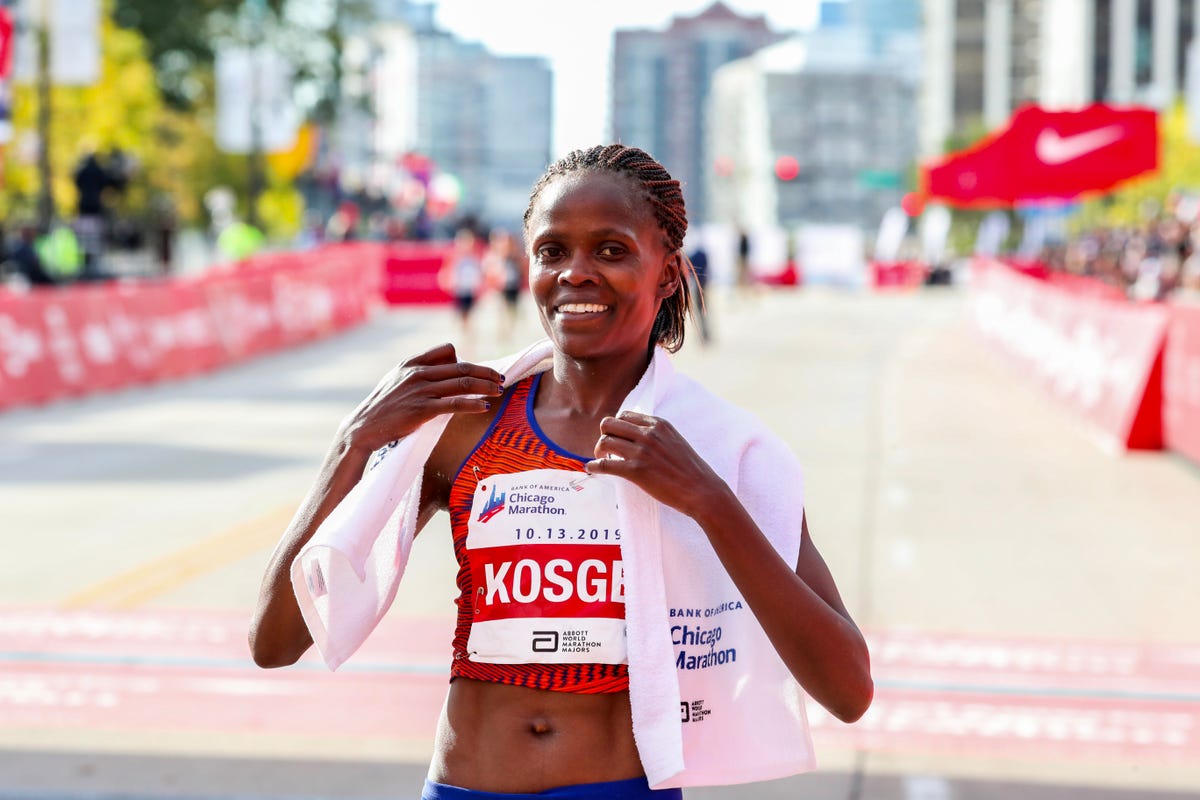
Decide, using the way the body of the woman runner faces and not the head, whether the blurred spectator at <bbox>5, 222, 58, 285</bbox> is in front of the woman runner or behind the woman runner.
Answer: behind

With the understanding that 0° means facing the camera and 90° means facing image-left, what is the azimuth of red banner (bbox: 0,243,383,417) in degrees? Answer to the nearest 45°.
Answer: approximately 315°

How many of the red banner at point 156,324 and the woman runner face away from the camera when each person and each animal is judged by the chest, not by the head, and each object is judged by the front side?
0

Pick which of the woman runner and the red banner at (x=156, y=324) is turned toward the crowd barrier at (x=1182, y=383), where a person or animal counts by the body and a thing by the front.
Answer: the red banner

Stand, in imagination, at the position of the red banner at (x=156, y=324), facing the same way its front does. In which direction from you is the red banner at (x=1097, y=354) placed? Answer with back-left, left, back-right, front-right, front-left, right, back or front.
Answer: front

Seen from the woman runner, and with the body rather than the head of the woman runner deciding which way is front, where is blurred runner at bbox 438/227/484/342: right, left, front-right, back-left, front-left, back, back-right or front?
back

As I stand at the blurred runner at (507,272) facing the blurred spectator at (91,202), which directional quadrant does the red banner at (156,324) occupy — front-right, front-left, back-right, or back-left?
front-left

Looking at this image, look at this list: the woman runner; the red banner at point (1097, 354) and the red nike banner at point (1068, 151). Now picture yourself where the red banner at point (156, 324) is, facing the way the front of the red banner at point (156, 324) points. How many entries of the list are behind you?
0

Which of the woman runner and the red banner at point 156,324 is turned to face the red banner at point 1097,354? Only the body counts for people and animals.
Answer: the red banner at point 156,324

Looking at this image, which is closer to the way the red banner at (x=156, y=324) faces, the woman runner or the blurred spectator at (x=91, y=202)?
the woman runner

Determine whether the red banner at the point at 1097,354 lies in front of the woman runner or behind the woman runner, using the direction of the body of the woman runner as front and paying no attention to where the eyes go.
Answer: behind

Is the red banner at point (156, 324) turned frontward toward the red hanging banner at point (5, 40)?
no

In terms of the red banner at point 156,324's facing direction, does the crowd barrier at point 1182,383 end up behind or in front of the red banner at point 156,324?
in front

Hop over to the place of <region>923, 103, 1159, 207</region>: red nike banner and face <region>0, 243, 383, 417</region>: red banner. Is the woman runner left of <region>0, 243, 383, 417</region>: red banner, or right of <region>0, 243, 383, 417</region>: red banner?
left

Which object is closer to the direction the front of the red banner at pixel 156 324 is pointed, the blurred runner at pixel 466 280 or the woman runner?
the woman runner

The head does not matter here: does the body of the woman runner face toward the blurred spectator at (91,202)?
no

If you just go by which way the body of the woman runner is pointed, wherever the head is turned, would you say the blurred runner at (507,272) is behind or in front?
behind

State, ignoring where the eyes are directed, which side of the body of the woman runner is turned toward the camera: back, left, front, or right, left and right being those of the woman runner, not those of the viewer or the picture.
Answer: front

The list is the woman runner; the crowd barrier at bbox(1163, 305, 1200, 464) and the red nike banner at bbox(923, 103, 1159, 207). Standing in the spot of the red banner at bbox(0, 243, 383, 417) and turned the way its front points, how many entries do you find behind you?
0

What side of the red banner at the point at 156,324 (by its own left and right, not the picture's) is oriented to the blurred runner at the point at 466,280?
left
